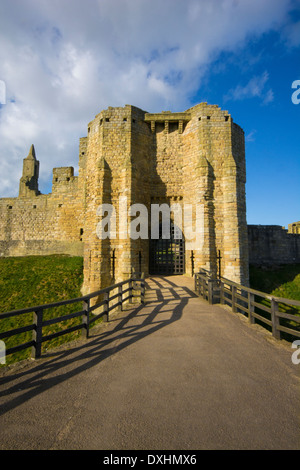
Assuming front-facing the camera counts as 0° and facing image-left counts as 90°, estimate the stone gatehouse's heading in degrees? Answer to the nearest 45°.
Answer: approximately 0°

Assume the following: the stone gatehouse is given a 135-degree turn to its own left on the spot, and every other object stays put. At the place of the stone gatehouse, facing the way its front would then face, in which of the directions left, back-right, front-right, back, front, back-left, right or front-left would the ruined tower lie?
left

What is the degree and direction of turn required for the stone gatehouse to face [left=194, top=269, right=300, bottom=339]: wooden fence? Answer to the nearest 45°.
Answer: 0° — it already faces it
